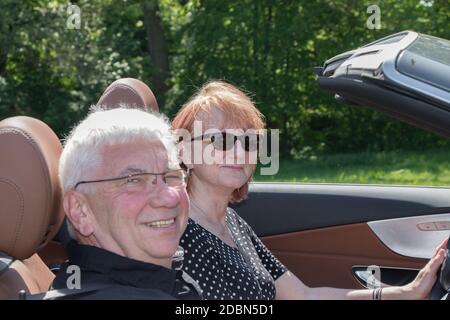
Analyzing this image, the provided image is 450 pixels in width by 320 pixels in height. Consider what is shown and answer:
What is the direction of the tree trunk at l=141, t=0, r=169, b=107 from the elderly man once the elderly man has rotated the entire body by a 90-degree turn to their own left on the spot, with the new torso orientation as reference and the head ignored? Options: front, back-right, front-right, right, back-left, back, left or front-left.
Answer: front-left

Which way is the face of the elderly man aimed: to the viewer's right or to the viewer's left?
to the viewer's right

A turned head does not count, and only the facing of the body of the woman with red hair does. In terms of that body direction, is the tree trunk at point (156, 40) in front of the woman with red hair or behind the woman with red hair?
behind

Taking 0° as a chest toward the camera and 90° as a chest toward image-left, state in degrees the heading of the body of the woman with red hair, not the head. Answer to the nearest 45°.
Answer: approximately 315°

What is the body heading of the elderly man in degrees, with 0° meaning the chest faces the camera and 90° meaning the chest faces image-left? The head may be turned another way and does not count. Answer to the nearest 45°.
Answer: approximately 315°
